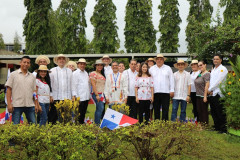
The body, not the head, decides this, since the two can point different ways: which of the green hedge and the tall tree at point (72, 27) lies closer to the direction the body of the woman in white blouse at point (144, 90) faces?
the green hedge

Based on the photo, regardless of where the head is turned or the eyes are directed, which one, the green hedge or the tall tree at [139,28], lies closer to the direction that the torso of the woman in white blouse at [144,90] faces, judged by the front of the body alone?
the green hedge

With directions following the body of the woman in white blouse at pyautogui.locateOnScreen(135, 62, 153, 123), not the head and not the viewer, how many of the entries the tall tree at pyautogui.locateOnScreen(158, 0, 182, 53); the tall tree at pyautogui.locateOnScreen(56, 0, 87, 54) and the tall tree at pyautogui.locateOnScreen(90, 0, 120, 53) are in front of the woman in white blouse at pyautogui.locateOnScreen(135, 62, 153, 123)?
0

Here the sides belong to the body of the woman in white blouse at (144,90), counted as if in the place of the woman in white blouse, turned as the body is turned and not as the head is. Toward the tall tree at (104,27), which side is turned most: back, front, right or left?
back

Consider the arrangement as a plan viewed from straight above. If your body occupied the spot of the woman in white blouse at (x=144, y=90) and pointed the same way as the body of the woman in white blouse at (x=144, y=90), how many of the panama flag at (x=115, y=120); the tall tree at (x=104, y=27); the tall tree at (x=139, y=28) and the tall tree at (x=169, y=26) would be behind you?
3

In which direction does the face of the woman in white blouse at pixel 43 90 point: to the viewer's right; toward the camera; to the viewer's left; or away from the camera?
toward the camera

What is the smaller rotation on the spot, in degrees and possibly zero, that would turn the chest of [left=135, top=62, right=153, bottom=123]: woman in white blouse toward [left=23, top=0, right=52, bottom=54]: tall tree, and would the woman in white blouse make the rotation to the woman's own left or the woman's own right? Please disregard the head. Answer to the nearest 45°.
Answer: approximately 135° to the woman's own right

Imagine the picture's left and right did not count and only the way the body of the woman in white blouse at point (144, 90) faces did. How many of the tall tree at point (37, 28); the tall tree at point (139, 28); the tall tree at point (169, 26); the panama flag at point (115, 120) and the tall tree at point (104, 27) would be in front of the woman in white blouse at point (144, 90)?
1

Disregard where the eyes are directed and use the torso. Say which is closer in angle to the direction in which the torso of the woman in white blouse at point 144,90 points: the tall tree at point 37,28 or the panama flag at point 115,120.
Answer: the panama flag

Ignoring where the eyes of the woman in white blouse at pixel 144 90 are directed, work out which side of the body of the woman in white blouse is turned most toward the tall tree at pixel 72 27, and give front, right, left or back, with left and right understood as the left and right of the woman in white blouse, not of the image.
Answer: back

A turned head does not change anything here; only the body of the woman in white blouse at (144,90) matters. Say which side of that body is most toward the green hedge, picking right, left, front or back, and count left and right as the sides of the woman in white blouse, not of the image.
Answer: front

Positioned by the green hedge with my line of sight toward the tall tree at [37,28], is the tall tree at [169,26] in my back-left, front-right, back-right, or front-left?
front-right

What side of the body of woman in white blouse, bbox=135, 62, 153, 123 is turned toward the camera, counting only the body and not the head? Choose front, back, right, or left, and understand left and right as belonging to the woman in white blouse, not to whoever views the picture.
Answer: front

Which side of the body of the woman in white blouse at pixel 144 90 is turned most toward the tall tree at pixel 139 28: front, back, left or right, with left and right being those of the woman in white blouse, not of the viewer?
back

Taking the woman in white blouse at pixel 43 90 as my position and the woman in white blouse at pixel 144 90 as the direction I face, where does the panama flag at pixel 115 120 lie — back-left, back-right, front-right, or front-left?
front-right

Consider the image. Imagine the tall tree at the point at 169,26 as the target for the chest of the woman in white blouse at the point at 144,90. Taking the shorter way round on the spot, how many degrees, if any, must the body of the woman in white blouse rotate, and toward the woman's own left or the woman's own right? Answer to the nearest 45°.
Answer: approximately 180°
